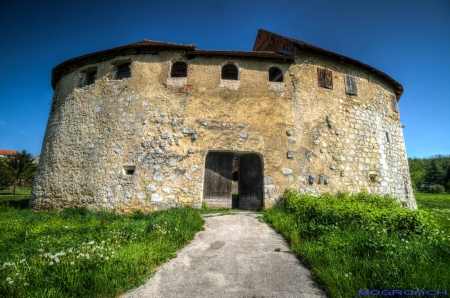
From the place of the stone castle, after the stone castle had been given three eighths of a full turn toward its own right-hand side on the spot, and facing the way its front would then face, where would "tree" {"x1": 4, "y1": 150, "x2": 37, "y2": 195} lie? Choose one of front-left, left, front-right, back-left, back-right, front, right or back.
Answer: front

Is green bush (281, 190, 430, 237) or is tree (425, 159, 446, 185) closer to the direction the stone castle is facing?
the green bush

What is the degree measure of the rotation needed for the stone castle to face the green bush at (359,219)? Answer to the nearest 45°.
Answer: approximately 45° to its left

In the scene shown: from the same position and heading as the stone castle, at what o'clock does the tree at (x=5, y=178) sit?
The tree is roughly at 4 o'clock from the stone castle.

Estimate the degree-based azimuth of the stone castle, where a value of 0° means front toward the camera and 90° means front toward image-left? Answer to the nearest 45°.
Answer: approximately 0°

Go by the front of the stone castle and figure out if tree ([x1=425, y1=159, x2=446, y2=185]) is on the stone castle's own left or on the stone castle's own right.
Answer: on the stone castle's own left
